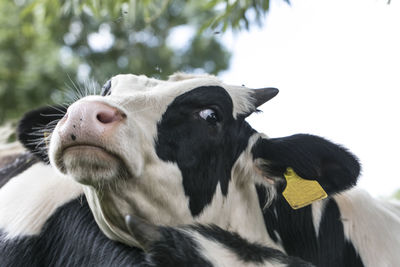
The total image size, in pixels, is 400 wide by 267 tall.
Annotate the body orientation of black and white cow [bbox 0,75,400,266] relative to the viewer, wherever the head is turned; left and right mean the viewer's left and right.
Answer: facing the viewer and to the left of the viewer
